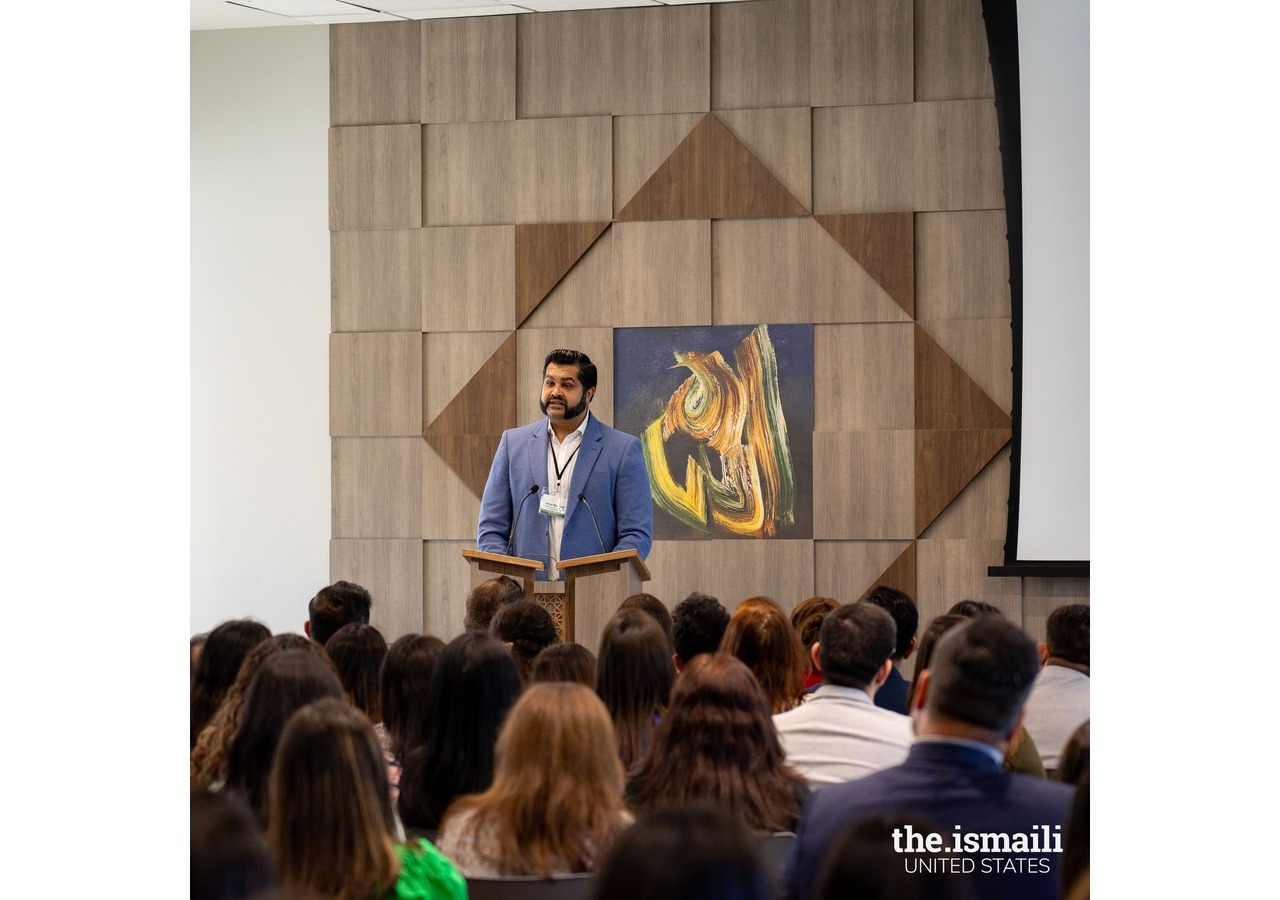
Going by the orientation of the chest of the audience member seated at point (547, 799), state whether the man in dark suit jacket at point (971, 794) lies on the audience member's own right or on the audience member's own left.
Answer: on the audience member's own right

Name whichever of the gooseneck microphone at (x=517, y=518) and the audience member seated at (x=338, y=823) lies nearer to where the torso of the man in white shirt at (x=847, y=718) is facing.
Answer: the gooseneck microphone

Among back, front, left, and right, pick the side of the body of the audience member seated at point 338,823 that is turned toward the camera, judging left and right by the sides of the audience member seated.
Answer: back

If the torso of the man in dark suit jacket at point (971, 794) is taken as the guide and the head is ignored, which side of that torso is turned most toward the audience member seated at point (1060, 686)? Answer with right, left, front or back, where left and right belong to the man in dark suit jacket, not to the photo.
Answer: front

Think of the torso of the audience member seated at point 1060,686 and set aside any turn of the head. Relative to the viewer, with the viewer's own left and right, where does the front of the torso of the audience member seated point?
facing away from the viewer

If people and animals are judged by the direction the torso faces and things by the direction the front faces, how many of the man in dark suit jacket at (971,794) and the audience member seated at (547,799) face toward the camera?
0

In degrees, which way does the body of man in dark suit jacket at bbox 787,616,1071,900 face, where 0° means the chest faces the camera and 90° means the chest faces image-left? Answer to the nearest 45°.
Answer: approximately 180°

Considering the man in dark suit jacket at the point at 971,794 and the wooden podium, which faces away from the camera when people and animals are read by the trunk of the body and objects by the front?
the man in dark suit jacket

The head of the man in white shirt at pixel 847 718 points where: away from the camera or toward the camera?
away from the camera

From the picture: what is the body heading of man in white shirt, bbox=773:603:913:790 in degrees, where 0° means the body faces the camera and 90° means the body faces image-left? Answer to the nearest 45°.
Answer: approximately 180°

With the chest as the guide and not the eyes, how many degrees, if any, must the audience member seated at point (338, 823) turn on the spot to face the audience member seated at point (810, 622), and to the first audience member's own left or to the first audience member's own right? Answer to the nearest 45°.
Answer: approximately 45° to the first audience member's own right

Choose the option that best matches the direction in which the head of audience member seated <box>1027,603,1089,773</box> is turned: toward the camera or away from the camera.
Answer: away from the camera

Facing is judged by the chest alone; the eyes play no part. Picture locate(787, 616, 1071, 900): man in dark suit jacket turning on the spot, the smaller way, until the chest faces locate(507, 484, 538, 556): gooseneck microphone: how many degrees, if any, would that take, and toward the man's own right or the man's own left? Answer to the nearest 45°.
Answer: approximately 45° to the man's own left

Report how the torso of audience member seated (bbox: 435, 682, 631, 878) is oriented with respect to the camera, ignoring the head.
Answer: away from the camera

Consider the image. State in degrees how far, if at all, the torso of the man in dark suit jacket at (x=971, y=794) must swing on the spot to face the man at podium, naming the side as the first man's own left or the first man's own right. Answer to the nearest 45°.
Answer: approximately 45° to the first man's own left

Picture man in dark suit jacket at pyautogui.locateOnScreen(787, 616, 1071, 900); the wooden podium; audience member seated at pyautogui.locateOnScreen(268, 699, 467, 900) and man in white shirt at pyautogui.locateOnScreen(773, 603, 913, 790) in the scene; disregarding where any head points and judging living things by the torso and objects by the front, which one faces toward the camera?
the wooden podium
